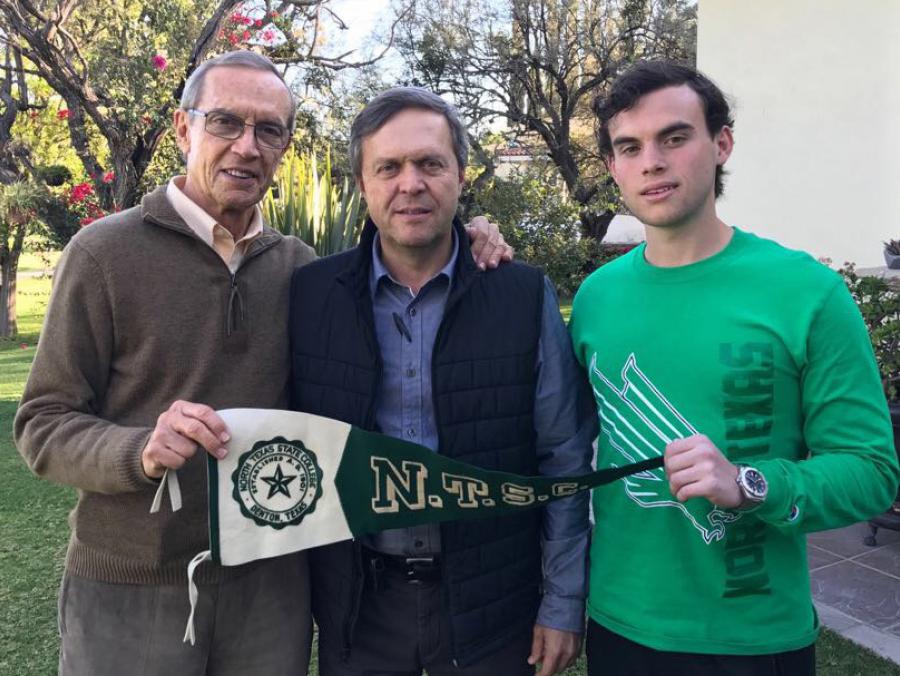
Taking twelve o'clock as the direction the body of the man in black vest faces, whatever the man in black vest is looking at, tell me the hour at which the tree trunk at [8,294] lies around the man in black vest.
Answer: The tree trunk is roughly at 5 o'clock from the man in black vest.

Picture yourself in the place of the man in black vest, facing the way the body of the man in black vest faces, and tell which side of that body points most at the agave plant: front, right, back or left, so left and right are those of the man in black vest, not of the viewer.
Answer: back

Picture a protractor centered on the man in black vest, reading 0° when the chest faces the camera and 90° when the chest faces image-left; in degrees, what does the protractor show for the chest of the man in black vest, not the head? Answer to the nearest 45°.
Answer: approximately 0°

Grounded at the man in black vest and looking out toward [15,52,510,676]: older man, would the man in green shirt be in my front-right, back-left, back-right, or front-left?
back-left

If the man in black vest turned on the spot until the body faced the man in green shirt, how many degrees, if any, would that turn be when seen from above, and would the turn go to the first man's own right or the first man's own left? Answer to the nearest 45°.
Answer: approximately 45° to the first man's own left

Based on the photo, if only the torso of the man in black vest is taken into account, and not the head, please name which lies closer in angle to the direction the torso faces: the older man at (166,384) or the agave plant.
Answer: the older man

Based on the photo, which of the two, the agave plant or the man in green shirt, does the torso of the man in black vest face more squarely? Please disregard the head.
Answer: the man in green shirt

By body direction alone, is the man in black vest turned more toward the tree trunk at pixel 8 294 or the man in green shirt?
the man in green shirt
